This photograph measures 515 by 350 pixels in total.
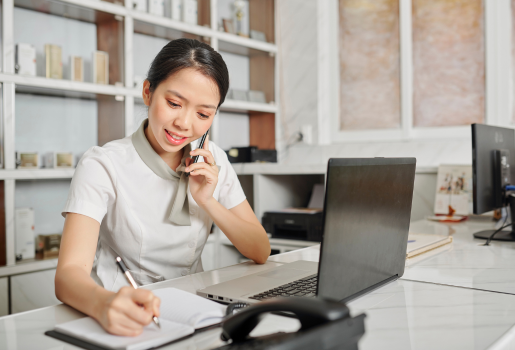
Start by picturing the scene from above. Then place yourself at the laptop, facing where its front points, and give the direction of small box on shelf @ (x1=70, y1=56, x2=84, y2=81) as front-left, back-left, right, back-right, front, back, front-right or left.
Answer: front

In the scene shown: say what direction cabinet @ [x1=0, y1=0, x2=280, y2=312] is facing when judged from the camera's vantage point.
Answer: facing the viewer and to the right of the viewer

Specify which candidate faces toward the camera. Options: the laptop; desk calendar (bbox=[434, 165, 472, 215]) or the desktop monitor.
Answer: the desk calendar

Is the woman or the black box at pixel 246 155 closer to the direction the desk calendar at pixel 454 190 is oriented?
the woman

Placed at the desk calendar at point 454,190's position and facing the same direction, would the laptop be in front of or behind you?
in front

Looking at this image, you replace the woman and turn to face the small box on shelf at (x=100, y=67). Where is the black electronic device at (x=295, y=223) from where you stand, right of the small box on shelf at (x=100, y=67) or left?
right

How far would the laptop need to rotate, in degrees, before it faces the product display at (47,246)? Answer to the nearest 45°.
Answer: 0° — it already faces it

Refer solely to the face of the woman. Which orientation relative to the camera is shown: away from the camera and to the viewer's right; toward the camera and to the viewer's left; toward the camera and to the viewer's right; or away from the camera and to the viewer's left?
toward the camera and to the viewer's left

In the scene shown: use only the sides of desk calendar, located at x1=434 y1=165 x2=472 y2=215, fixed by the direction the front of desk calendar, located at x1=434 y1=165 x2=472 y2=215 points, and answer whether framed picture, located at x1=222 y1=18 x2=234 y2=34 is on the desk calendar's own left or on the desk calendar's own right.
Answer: on the desk calendar's own right

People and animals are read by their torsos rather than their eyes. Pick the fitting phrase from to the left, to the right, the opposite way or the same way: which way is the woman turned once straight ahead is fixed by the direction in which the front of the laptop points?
the opposite way

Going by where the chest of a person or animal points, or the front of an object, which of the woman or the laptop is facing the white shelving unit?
the laptop
